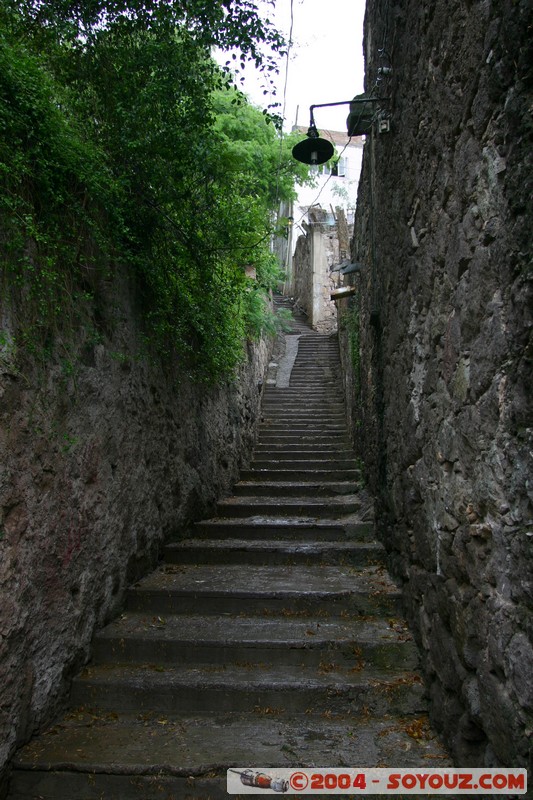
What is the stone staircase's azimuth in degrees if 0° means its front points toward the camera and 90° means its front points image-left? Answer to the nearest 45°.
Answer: approximately 0°
